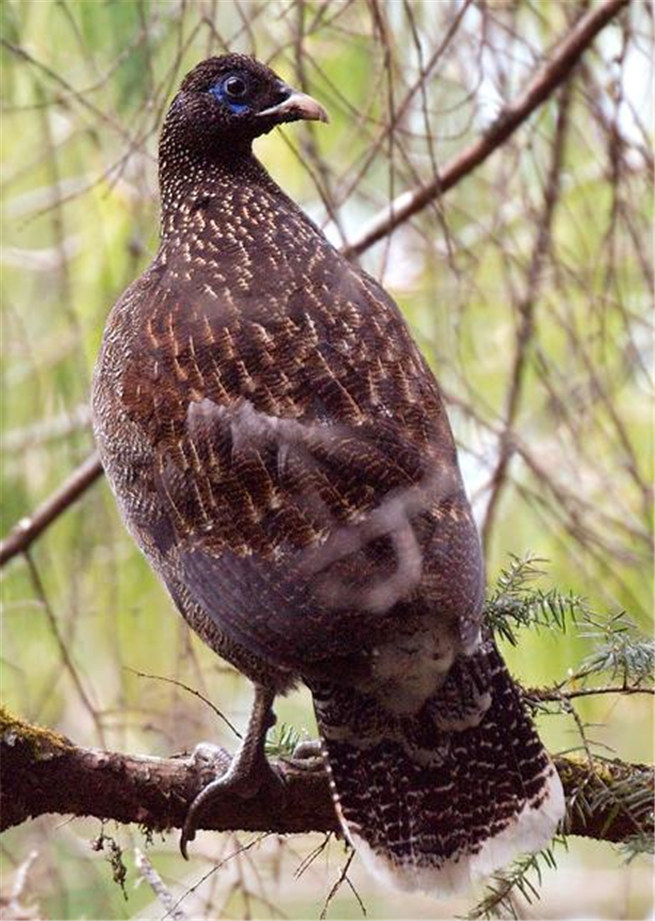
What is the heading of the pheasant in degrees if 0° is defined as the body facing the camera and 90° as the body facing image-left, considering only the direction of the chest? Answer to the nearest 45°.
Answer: approximately 135°

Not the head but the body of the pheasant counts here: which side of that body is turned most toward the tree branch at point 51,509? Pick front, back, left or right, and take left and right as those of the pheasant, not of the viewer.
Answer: front
